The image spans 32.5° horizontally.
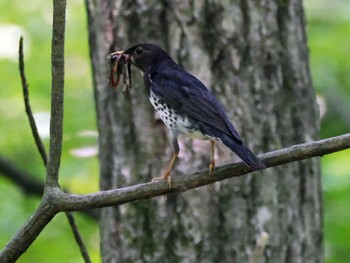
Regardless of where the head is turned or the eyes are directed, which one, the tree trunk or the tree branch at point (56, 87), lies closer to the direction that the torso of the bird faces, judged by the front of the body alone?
the tree branch

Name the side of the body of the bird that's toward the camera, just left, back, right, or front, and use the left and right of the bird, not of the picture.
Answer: left
